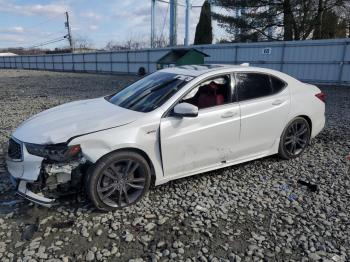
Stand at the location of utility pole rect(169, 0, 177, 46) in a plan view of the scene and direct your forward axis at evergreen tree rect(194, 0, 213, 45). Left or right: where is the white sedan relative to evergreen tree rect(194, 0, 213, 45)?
right

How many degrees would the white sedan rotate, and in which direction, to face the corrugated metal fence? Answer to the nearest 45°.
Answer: approximately 90° to its right

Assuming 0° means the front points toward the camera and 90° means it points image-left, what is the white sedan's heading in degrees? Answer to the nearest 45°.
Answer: approximately 45°

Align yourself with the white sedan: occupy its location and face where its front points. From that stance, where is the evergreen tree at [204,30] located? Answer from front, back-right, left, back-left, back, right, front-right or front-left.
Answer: back-right

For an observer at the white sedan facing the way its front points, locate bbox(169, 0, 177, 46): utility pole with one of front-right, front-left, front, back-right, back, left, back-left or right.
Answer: back-right
